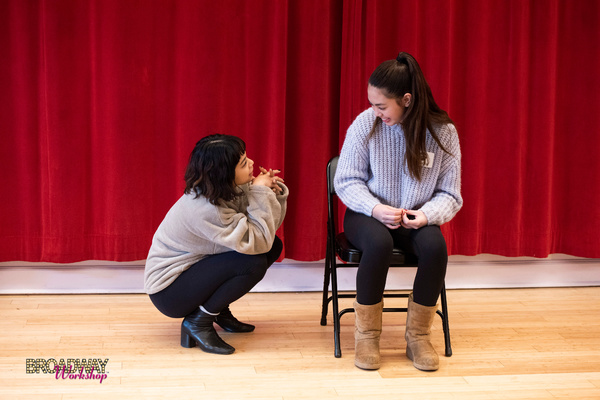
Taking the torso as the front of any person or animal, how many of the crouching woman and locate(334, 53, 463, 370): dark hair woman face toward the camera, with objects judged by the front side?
1

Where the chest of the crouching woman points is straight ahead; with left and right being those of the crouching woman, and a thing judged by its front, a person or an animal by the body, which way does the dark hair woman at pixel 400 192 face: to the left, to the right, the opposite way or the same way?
to the right

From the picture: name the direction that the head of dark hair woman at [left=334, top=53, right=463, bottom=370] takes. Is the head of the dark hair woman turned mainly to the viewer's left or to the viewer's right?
to the viewer's left

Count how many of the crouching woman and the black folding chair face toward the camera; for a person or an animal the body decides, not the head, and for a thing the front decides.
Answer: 1

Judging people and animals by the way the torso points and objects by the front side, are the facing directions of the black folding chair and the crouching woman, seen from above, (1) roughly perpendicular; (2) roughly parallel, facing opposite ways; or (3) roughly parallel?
roughly perpendicular

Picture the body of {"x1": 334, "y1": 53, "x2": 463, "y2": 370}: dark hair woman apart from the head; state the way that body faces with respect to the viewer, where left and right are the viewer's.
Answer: facing the viewer

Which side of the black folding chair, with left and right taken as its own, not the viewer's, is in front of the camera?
front

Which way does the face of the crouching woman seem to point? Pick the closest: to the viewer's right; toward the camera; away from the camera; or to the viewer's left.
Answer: to the viewer's right

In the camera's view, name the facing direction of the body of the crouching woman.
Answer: to the viewer's right
